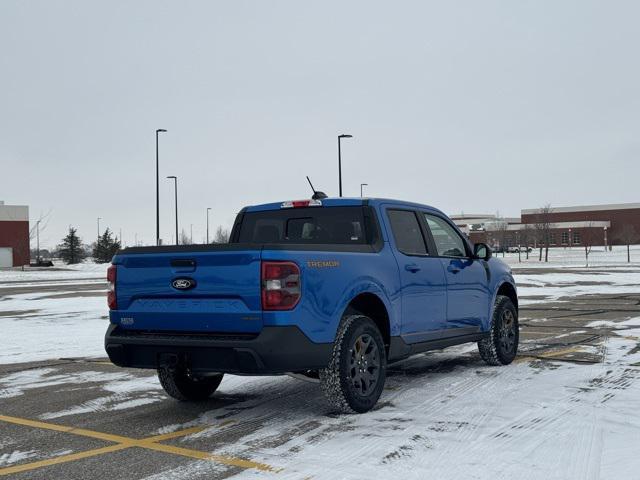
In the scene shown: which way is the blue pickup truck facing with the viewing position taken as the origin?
facing away from the viewer and to the right of the viewer
